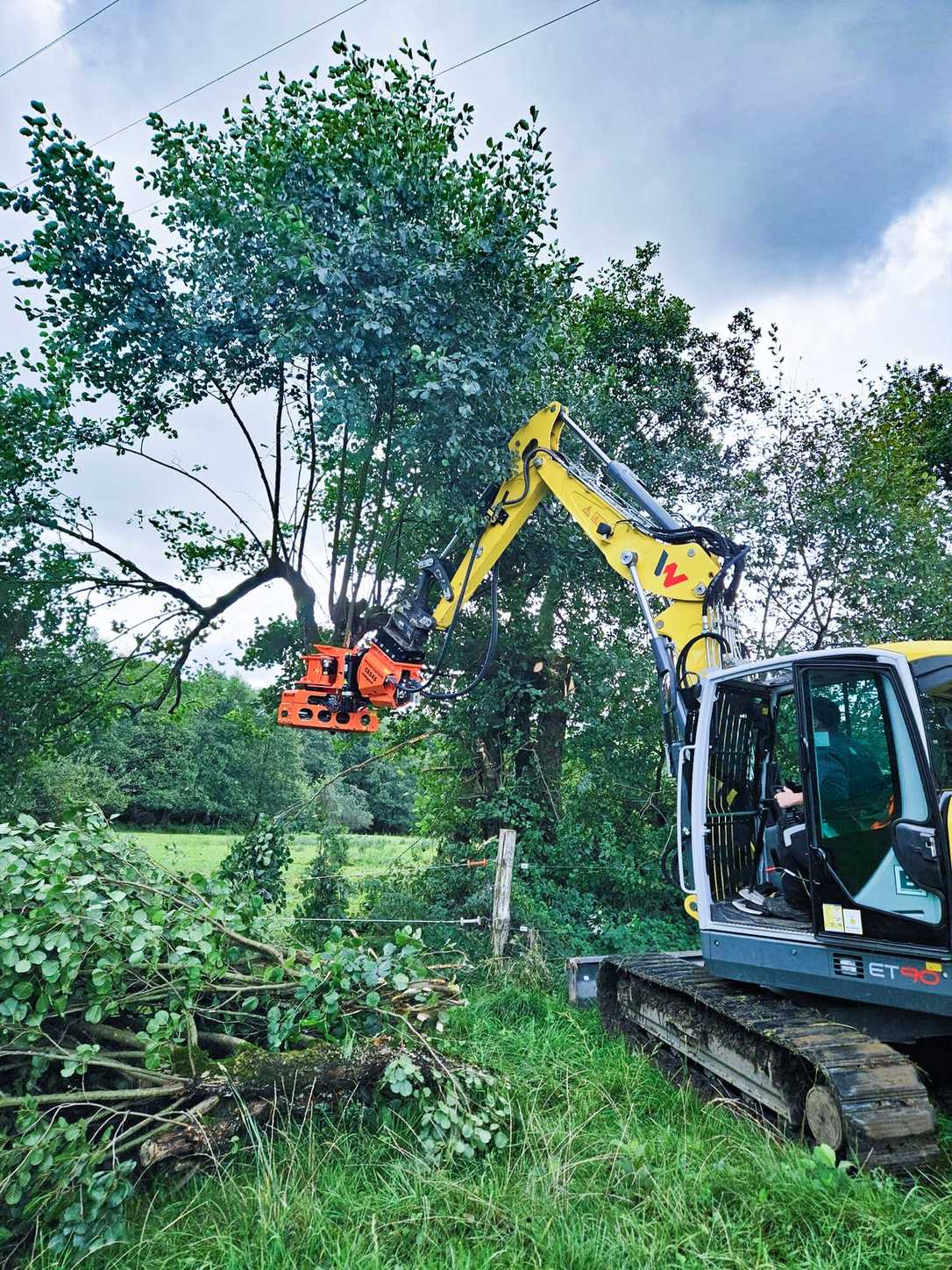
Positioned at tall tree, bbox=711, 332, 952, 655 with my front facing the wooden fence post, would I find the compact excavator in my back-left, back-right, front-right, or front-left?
front-left

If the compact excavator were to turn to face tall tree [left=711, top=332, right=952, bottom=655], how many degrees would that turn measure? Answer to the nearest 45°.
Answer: approximately 45° to its right

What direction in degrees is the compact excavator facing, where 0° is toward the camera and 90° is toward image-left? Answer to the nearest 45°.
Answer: approximately 135°

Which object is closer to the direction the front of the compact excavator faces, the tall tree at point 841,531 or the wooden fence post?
the wooden fence post

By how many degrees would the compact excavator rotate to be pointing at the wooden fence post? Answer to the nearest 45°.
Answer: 0° — it already faces it

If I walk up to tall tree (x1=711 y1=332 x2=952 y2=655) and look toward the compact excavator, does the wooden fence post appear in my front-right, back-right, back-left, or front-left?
front-right

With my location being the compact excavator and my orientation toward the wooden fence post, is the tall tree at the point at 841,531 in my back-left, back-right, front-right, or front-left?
front-right
